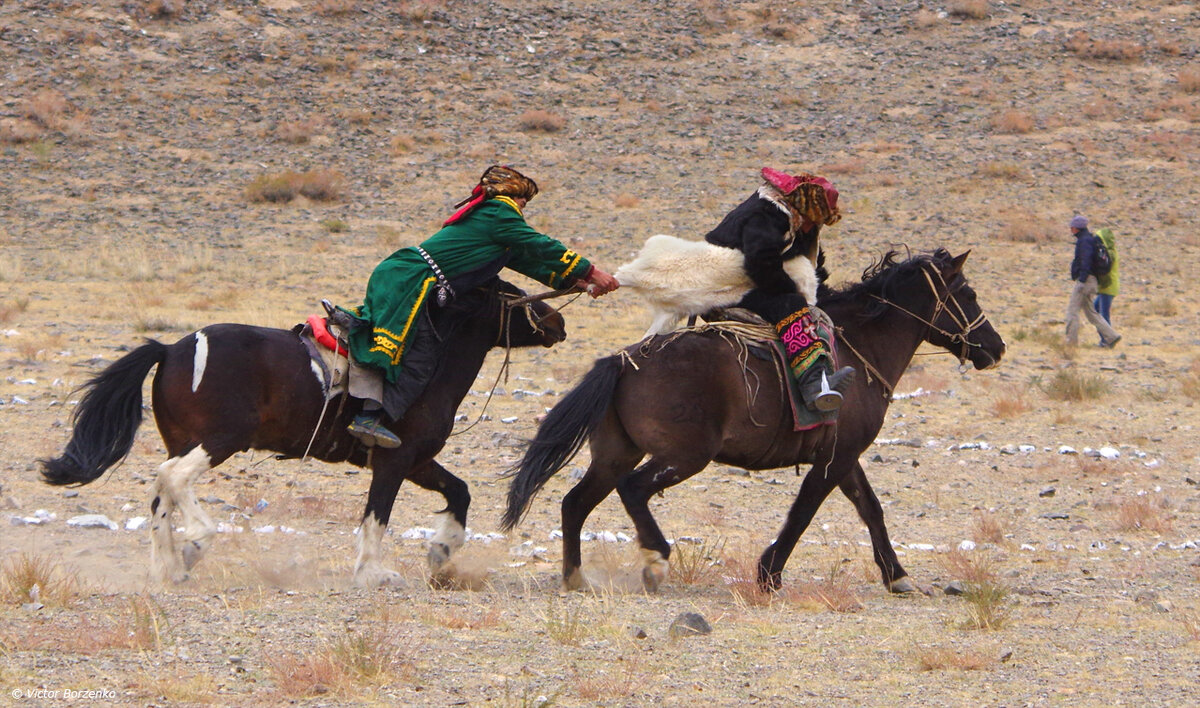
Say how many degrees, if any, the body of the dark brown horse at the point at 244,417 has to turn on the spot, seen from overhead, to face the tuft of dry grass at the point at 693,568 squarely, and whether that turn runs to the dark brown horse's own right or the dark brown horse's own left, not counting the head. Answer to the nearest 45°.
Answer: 0° — it already faces it

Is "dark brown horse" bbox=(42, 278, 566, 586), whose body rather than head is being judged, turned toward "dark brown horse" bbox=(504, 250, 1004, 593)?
yes

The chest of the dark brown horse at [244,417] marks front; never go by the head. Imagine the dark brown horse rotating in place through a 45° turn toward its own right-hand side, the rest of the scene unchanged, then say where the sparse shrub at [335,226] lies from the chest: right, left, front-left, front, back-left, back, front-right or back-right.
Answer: back-left

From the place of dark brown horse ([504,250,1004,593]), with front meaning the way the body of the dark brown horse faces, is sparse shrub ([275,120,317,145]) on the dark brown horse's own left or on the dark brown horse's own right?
on the dark brown horse's own left

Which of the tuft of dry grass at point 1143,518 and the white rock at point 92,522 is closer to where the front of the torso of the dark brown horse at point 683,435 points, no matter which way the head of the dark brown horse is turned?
the tuft of dry grass

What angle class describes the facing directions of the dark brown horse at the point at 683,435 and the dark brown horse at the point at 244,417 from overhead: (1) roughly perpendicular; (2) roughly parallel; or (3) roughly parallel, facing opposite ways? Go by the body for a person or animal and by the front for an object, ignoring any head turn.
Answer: roughly parallel

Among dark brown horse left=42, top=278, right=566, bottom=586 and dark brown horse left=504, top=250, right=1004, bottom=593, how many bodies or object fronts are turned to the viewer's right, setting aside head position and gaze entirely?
2

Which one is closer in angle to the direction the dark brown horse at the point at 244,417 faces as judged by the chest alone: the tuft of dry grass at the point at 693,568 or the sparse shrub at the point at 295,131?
the tuft of dry grass

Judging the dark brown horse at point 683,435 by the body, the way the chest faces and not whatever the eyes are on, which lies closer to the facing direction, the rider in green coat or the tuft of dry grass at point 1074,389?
the tuft of dry grass

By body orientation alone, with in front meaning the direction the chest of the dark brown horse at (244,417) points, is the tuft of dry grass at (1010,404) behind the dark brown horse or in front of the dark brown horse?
in front

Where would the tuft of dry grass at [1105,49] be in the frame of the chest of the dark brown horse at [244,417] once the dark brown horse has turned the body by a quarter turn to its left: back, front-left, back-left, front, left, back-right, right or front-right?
front-right

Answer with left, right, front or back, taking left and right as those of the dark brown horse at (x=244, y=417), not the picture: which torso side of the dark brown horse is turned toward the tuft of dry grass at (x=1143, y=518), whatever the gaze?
front

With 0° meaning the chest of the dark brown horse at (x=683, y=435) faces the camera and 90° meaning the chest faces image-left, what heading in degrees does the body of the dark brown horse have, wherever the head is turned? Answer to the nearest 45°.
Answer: approximately 270°

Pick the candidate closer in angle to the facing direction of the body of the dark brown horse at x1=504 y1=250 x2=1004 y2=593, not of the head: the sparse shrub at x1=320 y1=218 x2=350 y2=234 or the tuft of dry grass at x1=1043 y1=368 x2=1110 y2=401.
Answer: the tuft of dry grass

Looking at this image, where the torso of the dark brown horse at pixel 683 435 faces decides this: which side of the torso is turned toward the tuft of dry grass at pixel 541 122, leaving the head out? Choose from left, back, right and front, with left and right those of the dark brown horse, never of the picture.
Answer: left

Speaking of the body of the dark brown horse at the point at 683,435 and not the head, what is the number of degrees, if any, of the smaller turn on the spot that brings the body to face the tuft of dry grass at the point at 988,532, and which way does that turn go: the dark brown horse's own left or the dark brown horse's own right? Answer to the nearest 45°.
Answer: approximately 45° to the dark brown horse's own left

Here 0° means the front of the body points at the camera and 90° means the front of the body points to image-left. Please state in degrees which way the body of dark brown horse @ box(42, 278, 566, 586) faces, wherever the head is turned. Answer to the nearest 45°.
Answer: approximately 270°
